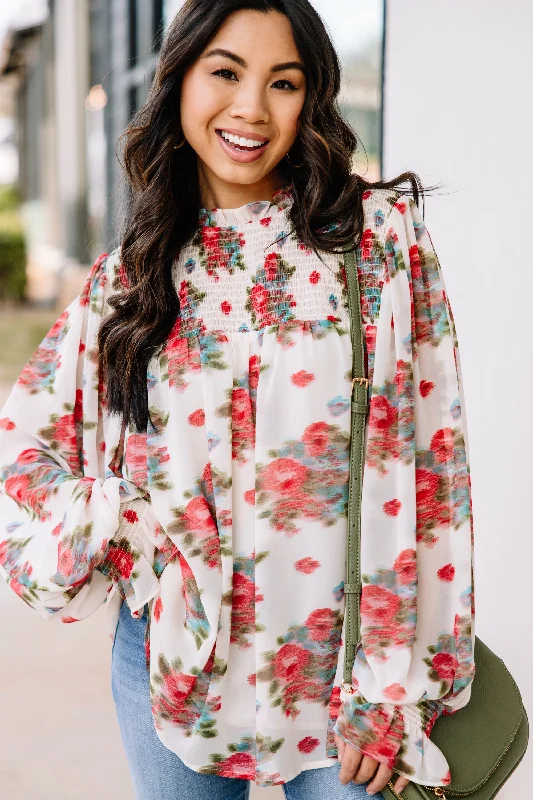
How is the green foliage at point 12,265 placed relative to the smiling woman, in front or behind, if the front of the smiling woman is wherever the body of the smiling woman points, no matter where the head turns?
behind

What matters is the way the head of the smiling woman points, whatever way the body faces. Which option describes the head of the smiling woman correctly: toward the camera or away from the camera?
toward the camera

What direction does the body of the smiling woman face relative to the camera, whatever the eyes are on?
toward the camera

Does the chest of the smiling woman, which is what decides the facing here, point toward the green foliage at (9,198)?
no

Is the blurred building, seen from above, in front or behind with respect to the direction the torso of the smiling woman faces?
behind
